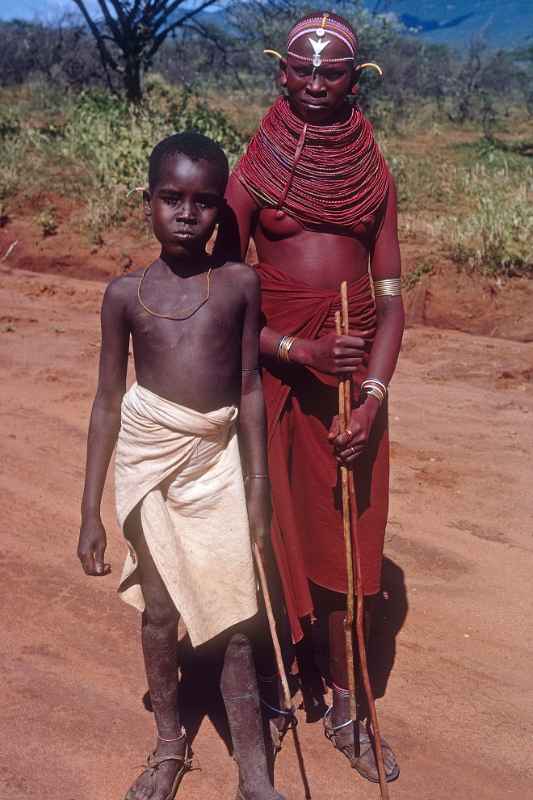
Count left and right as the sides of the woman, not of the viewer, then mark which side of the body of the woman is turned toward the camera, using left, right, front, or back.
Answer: front

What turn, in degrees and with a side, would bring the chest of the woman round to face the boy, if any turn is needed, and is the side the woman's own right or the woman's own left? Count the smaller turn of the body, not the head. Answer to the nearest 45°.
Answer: approximately 45° to the woman's own right

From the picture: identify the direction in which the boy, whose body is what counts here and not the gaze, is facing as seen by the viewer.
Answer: toward the camera

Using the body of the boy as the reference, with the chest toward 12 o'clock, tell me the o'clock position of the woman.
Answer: The woman is roughly at 8 o'clock from the boy.

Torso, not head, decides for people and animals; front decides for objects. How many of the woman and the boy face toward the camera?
2
